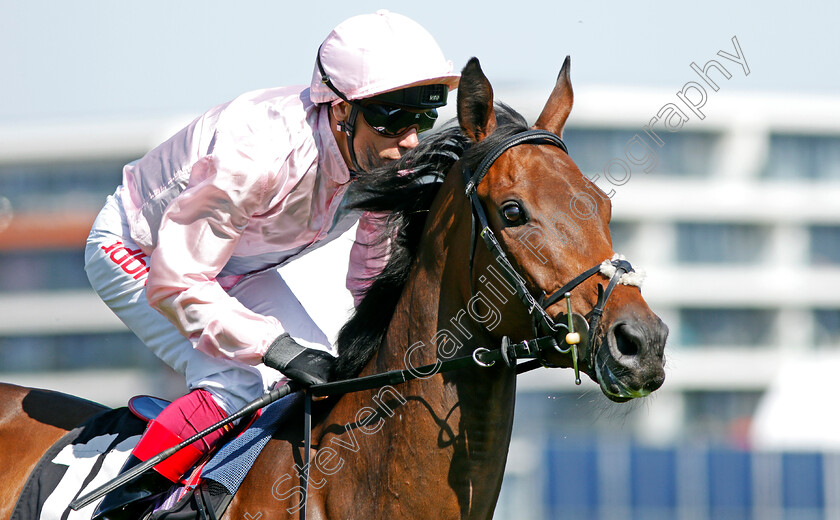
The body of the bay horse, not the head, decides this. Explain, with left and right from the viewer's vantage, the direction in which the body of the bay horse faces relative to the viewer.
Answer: facing the viewer and to the right of the viewer
